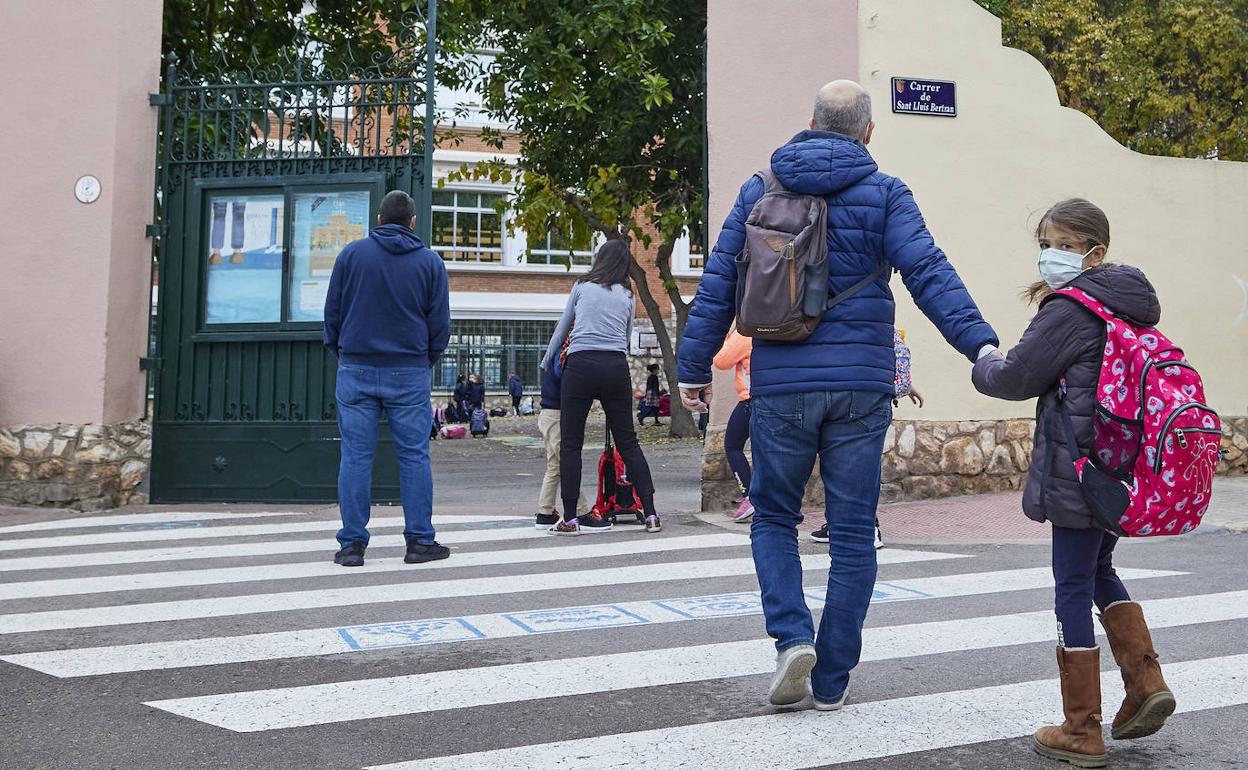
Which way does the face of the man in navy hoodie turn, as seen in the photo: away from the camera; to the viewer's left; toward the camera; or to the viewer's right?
away from the camera

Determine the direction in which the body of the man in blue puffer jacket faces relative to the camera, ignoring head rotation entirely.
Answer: away from the camera

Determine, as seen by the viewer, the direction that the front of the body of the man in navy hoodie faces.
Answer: away from the camera

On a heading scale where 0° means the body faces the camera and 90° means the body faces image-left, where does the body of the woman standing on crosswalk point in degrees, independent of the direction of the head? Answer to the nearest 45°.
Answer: approximately 180°

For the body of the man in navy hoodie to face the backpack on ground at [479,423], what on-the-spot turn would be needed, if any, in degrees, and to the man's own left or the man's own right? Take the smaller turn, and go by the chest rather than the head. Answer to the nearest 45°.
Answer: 0° — they already face it

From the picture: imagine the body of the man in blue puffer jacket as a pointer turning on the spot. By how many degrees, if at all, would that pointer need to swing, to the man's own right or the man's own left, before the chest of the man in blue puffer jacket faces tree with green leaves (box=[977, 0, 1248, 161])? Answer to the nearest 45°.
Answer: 0° — they already face it

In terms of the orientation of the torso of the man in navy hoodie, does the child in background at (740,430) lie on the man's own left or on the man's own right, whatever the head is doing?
on the man's own right

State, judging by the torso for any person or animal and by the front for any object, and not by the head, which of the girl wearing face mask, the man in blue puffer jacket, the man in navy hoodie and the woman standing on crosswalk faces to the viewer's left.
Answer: the girl wearing face mask

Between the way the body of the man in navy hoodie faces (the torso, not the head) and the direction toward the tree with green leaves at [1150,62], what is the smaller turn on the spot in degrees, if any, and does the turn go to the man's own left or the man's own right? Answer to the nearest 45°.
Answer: approximately 45° to the man's own right

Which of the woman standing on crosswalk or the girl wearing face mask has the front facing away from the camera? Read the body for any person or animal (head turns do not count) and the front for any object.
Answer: the woman standing on crosswalk
